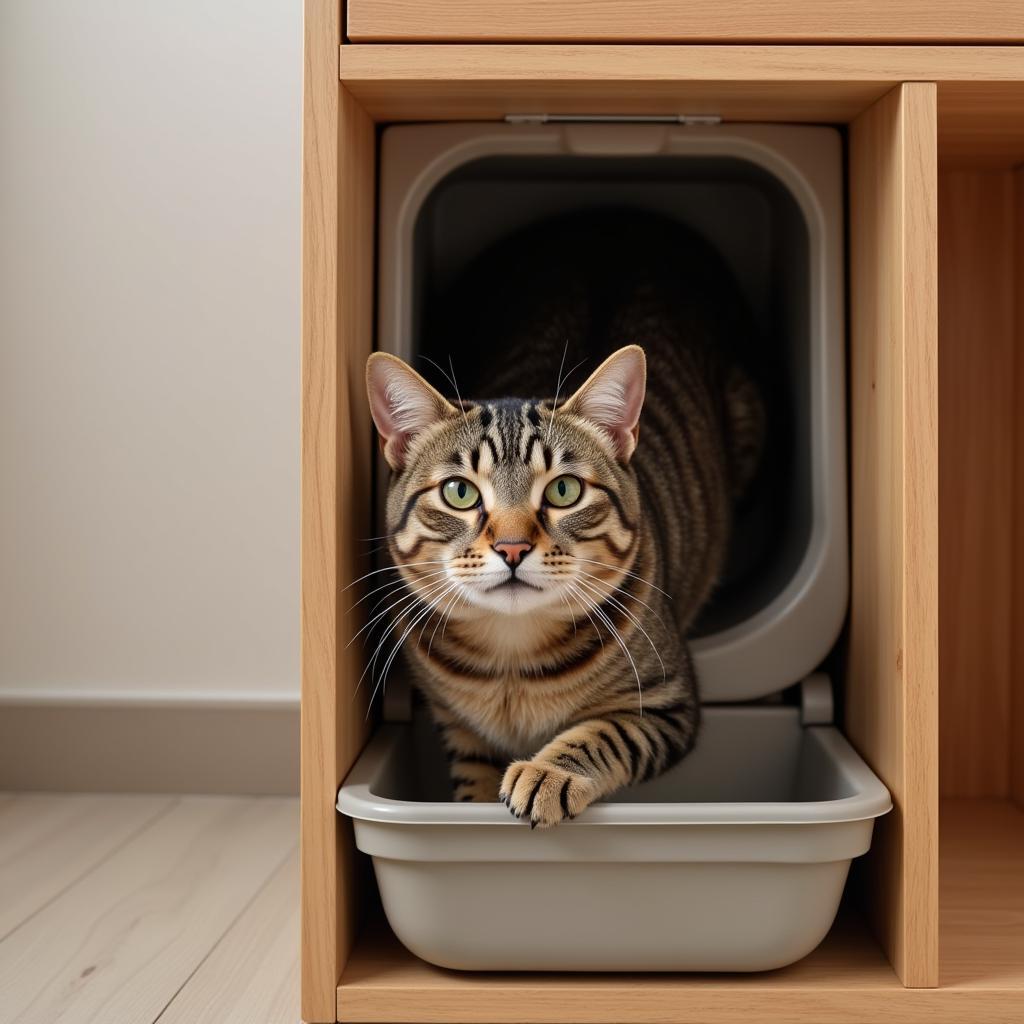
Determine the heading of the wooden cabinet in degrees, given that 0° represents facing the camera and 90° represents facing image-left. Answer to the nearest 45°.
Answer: approximately 0°

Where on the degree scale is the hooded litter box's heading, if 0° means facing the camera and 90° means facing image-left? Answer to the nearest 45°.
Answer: approximately 0°
